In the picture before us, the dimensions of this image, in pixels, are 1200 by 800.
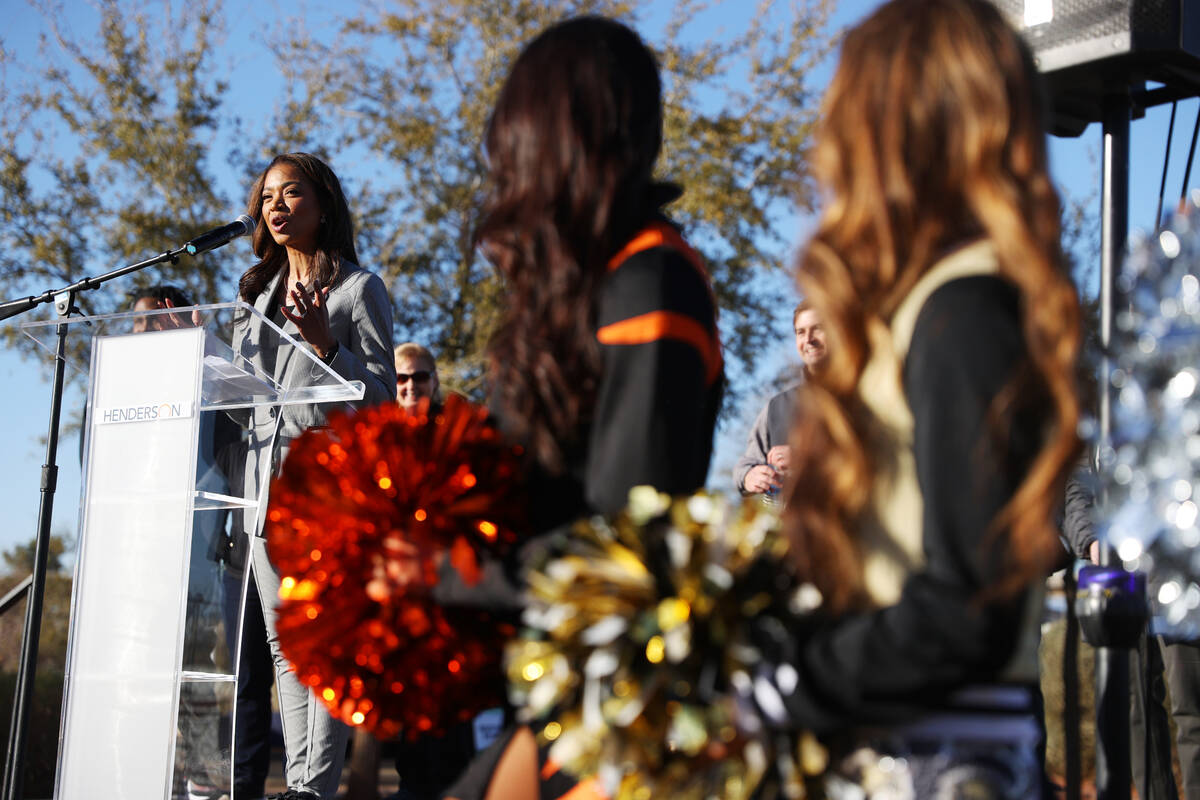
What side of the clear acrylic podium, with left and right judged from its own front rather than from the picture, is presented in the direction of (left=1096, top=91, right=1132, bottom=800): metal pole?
left

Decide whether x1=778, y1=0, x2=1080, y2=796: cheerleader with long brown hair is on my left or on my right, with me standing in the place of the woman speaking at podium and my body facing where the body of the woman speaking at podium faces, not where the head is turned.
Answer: on my left

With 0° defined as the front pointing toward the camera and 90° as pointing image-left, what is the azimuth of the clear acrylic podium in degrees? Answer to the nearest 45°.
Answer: approximately 45°

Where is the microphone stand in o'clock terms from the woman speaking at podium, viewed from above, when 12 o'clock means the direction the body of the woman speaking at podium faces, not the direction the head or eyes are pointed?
The microphone stand is roughly at 2 o'clock from the woman speaking at podium.

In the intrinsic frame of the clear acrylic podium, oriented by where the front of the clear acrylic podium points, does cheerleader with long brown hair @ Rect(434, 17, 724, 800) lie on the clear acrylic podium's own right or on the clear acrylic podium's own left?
on the clear acrylic podium's own left

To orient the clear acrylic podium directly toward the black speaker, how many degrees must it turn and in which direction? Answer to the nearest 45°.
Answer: approximately 90° to its left

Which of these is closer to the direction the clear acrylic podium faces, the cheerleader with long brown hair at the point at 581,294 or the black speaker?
the cheerleader with long brown hair

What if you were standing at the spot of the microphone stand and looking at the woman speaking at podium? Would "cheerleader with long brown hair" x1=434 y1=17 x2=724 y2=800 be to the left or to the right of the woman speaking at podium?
right

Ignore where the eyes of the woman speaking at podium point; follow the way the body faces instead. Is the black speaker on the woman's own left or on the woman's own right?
on the woman's own left
